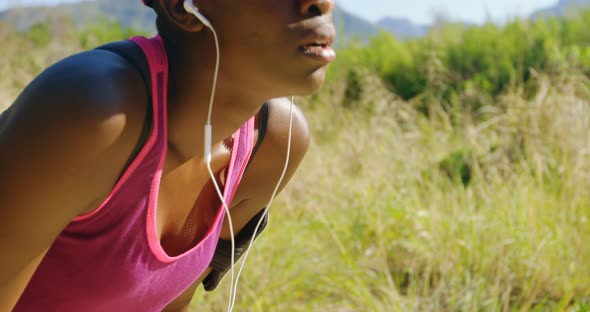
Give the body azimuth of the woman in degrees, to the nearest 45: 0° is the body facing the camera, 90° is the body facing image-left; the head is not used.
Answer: approximately 315°

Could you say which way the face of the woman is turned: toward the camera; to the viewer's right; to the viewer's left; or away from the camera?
to the viewer's right
